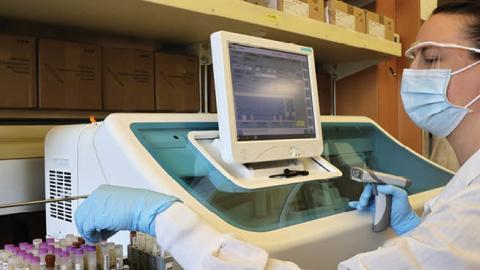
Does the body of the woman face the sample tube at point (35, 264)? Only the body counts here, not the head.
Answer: yes

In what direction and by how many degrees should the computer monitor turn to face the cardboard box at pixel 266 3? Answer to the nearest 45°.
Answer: approximately 135° to its left

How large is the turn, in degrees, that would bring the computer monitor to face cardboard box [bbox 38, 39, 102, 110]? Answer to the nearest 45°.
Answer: approximately 135° to its right

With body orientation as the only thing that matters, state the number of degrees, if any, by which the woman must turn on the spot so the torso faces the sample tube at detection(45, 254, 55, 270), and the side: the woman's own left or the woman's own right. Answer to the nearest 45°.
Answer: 0° — they already face it

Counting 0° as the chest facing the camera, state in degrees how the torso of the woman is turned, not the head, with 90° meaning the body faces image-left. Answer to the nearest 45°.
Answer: approximately 90°

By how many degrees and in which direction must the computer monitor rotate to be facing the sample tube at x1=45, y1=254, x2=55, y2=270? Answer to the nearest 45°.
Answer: approximately 90° to its right

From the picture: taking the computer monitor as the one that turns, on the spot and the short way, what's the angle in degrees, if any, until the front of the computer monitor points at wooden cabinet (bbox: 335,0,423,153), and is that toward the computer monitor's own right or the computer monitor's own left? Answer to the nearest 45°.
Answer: approximately 90° to the computer monitor's own left

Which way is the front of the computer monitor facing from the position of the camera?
facing the viewer and to the right of the viewer

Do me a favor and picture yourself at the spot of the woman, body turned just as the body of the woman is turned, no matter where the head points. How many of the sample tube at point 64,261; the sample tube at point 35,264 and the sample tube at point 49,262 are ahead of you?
3

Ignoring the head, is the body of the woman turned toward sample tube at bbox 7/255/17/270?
yes

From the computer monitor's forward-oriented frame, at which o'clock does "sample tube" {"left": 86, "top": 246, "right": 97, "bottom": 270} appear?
The sample tube is roughly at 3 o'clock from the computer monitor.

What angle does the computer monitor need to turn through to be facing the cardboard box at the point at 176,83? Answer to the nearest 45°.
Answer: approximately 180°

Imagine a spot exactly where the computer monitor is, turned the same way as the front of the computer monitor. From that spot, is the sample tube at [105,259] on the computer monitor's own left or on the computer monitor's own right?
on the computer monitor's own right

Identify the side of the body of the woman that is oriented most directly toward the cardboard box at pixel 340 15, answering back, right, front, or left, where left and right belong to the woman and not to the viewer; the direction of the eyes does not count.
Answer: right
